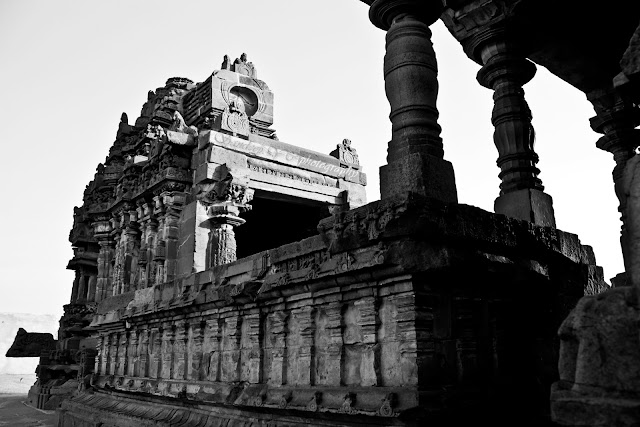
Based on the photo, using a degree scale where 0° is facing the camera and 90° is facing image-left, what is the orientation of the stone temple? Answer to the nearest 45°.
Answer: approximately 315°
